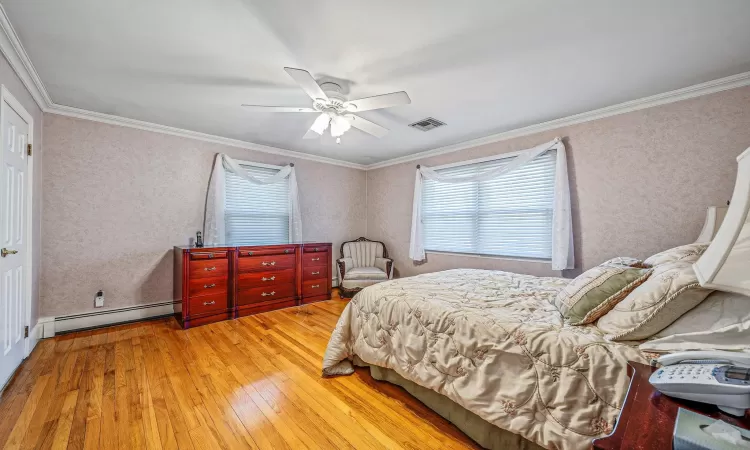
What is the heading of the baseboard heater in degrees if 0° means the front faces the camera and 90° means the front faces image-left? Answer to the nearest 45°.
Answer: approximately 315°

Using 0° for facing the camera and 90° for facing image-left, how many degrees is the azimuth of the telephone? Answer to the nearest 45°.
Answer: approximately 90°

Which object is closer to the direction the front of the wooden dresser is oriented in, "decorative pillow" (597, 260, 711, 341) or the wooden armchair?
the decorative pillow

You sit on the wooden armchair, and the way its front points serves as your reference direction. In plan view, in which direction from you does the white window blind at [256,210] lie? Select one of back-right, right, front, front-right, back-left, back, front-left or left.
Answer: right

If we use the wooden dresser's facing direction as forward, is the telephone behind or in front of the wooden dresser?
in front

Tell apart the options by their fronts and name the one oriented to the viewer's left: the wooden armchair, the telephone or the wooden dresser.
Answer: the telephone

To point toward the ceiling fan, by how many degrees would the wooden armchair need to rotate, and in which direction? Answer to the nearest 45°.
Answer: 0° — it already faces it

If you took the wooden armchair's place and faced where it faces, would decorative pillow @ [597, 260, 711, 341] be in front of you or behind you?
in front

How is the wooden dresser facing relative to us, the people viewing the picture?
facing the viewer and to the right of the viewer
